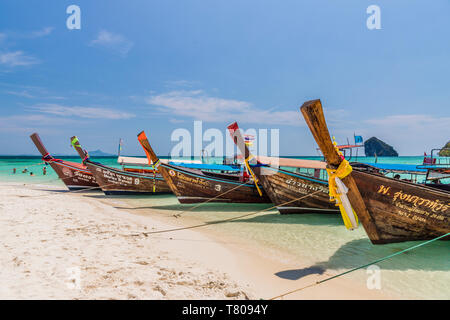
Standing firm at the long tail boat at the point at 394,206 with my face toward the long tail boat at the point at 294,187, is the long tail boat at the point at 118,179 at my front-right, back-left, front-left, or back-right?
front-left

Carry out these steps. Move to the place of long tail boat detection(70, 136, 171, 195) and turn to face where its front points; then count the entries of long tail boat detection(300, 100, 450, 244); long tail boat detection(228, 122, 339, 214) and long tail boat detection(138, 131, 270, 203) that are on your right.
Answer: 0

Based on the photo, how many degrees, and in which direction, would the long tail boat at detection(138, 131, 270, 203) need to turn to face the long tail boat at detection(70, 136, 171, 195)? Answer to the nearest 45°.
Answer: approximately 45° to its right

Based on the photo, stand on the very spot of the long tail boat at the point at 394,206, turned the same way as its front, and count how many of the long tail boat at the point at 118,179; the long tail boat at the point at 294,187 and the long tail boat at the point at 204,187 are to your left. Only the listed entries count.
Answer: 0

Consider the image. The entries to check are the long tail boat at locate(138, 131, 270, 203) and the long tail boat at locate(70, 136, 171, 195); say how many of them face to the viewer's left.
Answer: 2

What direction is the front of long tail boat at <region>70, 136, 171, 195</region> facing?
to the viewer's left

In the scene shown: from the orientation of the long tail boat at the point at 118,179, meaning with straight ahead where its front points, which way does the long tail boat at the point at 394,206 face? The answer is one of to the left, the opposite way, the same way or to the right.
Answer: the same way

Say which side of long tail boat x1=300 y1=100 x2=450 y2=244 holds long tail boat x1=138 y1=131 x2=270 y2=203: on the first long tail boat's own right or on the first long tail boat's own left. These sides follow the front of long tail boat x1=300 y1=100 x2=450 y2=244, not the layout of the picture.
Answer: on the first long tail boat's own right

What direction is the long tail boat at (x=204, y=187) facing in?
to the viewer's left

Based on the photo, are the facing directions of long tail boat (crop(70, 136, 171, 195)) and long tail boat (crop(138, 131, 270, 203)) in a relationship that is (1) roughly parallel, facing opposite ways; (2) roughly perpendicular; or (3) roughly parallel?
roughly parallel

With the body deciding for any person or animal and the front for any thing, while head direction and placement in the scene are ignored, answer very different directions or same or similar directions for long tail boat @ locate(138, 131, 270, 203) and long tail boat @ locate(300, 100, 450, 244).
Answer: same or similar directions

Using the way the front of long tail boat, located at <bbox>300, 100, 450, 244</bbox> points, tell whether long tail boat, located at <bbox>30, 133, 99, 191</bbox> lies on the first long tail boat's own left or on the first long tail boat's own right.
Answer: on the first long tail boat's own right
